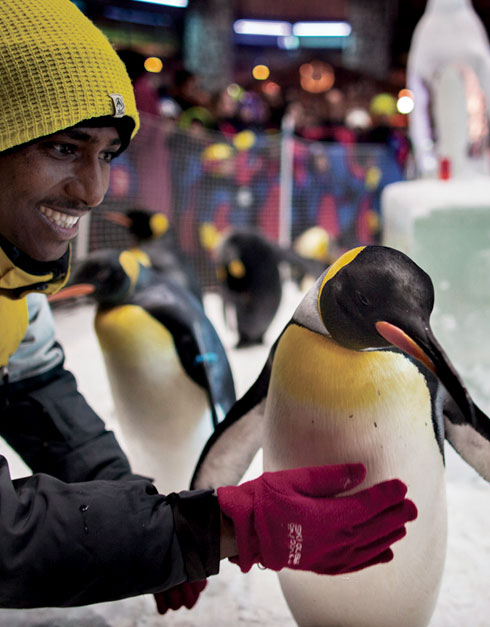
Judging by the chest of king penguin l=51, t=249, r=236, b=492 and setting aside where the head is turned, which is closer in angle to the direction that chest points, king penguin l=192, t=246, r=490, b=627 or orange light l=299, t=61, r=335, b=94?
the king penguin

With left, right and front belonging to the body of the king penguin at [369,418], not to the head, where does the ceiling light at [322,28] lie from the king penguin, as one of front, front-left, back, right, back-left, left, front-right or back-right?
back

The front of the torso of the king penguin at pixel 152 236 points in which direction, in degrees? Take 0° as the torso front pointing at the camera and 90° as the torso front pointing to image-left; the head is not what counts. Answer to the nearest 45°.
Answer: approximately 90°

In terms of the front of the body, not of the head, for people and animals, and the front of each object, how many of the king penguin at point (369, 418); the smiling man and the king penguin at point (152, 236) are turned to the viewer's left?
1

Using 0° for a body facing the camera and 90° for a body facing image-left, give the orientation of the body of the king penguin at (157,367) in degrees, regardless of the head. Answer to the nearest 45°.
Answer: approximately 45°

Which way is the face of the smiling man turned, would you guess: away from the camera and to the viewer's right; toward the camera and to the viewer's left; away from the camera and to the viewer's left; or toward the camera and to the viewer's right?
toward the camera and to the viewer's right

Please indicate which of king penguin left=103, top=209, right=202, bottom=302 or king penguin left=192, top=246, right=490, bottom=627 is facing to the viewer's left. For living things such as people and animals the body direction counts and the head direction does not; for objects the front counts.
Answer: king penguin left=103, top=209, right=202, bottom=302

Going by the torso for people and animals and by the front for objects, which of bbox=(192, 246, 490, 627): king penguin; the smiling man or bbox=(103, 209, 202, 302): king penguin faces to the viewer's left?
bbox=(103, 209, 202, 302): king penguin

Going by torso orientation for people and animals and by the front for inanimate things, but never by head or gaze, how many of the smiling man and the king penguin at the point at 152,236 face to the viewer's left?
1

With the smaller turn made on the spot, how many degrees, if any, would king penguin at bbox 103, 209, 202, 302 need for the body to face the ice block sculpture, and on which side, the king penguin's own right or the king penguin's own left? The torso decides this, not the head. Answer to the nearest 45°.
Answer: approximately 180°
